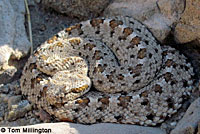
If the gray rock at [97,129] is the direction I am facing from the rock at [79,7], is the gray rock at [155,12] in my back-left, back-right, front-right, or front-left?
front-left

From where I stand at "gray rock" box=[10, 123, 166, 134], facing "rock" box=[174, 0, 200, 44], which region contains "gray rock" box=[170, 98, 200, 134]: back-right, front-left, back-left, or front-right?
front-right
